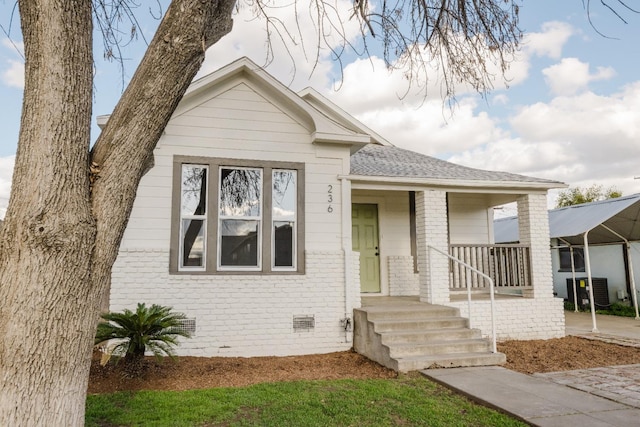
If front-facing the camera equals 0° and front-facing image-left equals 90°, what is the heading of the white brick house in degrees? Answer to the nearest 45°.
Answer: approximately 0°

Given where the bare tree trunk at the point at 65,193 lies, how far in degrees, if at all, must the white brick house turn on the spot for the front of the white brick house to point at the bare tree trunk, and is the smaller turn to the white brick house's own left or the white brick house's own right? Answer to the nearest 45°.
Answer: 0° — it already faces it

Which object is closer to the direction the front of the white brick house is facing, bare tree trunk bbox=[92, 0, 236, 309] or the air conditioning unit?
the bare tree trunk

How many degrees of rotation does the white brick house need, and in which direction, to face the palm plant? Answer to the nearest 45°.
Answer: approximately 45° to its right

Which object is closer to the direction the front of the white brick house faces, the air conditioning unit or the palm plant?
the palm plant

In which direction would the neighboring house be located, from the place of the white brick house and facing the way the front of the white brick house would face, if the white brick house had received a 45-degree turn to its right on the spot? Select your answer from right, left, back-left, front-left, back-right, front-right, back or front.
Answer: back
